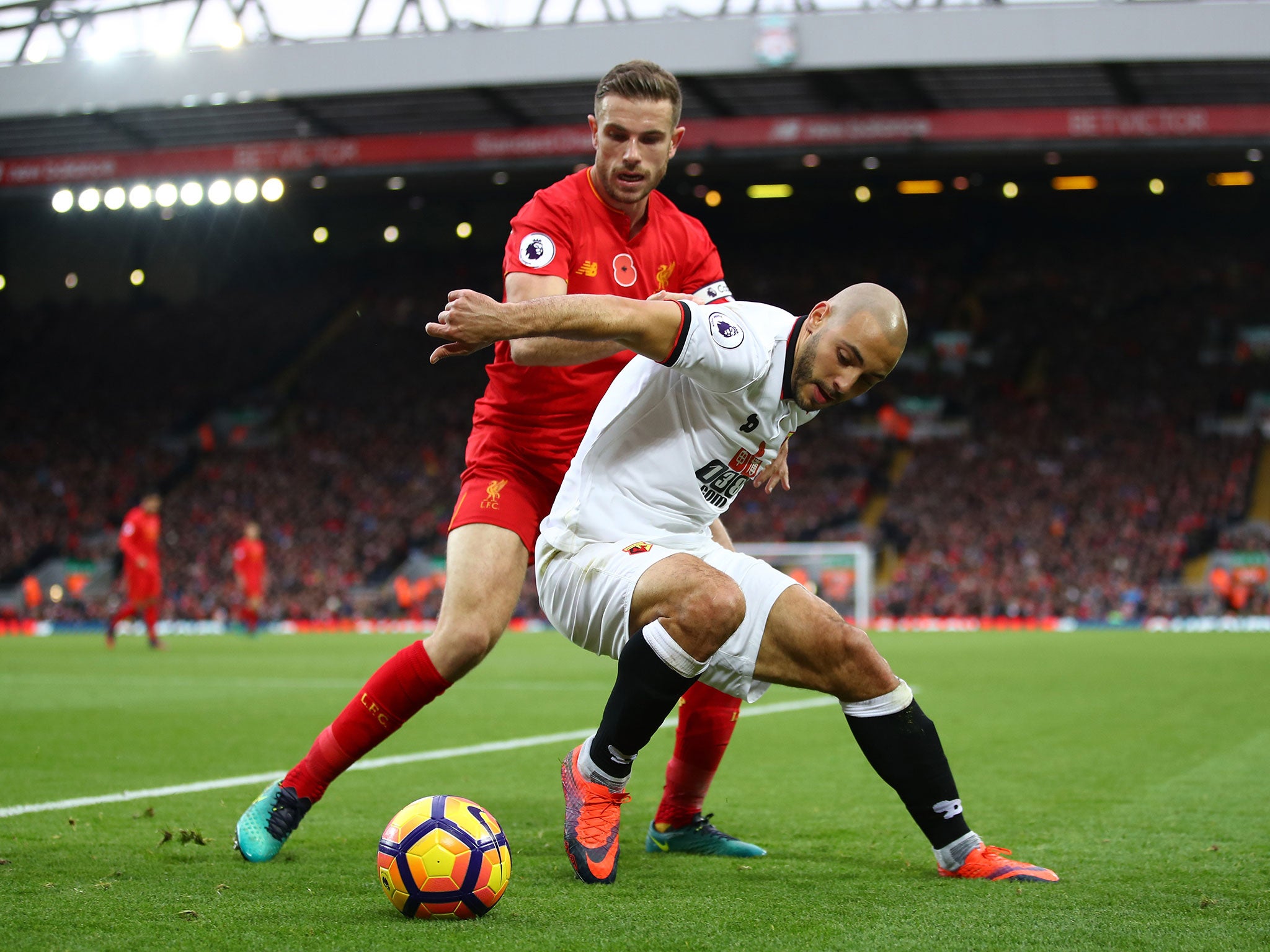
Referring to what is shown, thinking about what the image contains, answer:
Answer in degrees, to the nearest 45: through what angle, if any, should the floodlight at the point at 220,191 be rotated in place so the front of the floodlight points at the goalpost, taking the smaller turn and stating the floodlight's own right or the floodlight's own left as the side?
approximately 45° to the floodlight's own left

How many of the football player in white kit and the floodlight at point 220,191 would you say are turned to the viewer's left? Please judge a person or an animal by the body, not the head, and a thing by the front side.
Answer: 0

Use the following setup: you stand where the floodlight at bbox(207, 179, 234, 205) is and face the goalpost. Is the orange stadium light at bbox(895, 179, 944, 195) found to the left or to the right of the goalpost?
left

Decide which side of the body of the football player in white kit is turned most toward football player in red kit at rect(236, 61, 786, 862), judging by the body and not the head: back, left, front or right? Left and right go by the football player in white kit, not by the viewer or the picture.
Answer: back

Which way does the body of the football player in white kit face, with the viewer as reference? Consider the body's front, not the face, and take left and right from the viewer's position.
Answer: facing the viewer and to the right of the viewer

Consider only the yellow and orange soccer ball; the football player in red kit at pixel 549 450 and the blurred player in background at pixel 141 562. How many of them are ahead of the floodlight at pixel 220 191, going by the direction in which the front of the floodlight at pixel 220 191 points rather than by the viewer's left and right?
3

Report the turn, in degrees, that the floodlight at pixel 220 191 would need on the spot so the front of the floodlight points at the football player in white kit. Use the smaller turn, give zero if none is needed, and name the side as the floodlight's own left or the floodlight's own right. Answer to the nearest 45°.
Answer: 0° — it already faces them

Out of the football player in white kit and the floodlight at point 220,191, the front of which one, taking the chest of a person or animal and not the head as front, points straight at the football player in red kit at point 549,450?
the floodlight

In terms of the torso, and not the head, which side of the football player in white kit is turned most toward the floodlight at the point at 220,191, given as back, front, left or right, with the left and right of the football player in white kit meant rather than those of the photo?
back

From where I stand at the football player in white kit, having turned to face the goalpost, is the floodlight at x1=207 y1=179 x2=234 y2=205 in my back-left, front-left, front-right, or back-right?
front-left

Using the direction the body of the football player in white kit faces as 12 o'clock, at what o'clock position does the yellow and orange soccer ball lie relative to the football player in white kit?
The yellow and orange soccer ball is roughly at 3 o'clock from the football player in white kit.

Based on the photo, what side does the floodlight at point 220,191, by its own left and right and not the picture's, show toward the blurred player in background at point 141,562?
front

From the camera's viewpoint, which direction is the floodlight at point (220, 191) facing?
toward the camera
